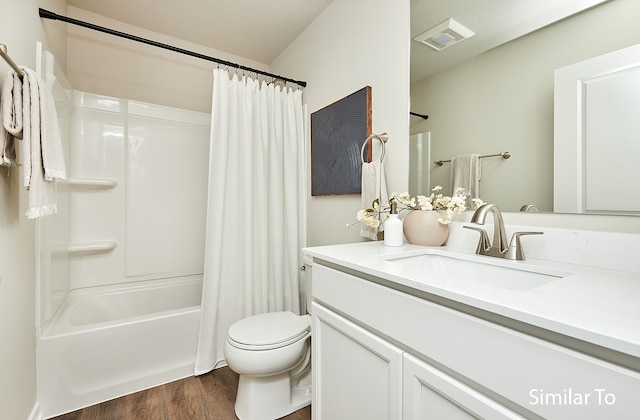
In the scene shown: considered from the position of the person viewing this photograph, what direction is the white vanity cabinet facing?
facing the viewer and to the left of the viewer

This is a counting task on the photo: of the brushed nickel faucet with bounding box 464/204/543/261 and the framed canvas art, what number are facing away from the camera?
0

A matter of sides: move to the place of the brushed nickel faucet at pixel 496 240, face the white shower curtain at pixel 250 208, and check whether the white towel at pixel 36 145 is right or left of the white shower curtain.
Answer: left

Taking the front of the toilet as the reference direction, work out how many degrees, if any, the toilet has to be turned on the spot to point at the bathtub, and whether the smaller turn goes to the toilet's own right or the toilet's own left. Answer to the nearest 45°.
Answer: approximately 45° to the toilet's own right

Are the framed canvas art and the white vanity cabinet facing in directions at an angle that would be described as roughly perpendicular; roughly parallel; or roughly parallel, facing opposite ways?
roughly parallel

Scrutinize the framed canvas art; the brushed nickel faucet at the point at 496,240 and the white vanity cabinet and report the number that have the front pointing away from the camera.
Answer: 0

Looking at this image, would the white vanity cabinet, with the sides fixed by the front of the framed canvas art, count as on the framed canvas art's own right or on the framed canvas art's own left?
on the framed canvas art's own left

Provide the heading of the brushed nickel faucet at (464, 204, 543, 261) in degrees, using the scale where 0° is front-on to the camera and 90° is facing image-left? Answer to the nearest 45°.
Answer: approximately 45°

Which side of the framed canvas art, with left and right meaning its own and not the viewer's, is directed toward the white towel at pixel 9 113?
front

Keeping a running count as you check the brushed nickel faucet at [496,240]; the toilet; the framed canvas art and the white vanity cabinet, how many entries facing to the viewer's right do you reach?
0

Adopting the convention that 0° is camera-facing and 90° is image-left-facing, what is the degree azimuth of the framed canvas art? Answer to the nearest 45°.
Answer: approximately 45°

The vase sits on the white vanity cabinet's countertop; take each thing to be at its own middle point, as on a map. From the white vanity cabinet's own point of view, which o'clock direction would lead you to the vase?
The vase is roughly at 4 o'clock from the white vanity cabinet.

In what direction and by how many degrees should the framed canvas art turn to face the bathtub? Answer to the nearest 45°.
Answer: approximately 45° to its right
